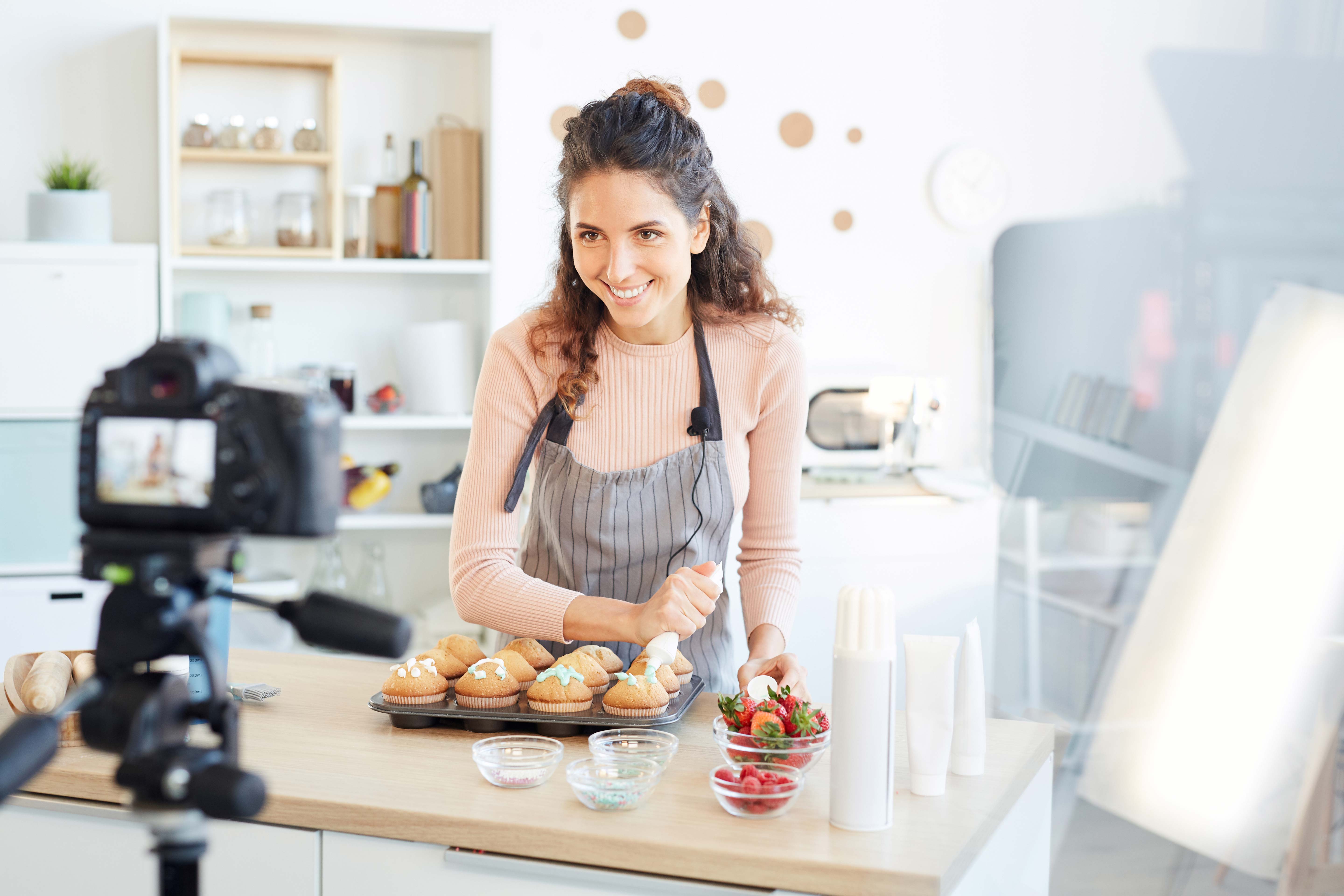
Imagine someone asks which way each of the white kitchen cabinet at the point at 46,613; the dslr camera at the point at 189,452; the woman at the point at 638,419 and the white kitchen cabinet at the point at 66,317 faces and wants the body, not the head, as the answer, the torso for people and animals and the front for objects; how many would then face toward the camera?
3

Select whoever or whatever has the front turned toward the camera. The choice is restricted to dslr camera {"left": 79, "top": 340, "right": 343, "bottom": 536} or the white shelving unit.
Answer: the white shelving unit

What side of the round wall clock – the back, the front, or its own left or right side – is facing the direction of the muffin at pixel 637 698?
front

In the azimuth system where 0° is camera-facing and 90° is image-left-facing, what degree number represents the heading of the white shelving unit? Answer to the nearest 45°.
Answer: approximately 0°

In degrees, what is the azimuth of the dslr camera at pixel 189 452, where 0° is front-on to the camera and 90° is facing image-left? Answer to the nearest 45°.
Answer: approximately 225°

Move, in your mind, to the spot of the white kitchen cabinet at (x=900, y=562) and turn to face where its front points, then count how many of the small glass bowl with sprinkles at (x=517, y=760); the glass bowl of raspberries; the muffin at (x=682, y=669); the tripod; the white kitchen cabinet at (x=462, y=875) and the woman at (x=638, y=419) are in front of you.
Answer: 6

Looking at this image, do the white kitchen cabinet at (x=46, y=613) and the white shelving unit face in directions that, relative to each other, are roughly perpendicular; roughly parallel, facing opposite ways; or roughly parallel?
roughly parallel

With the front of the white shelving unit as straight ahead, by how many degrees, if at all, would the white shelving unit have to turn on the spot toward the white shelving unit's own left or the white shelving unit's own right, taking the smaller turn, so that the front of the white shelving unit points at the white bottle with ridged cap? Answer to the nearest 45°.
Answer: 0° — it already faces it

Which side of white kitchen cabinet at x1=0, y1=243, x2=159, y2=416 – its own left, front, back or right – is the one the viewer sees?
front

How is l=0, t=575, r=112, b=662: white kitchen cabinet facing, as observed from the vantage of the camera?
facing the viewer

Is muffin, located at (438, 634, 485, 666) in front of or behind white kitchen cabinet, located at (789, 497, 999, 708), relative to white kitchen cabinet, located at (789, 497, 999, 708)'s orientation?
in front

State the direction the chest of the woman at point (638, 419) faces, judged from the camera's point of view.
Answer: toward the camera

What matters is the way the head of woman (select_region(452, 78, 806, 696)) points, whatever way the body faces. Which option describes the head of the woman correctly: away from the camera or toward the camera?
toward the camera

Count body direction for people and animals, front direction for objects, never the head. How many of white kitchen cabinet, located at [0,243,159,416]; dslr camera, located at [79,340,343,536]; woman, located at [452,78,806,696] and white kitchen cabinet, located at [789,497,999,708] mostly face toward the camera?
3

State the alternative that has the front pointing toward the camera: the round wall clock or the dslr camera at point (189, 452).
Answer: the round wall clock

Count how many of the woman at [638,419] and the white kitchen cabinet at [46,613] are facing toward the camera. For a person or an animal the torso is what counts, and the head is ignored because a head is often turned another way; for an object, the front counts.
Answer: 2
